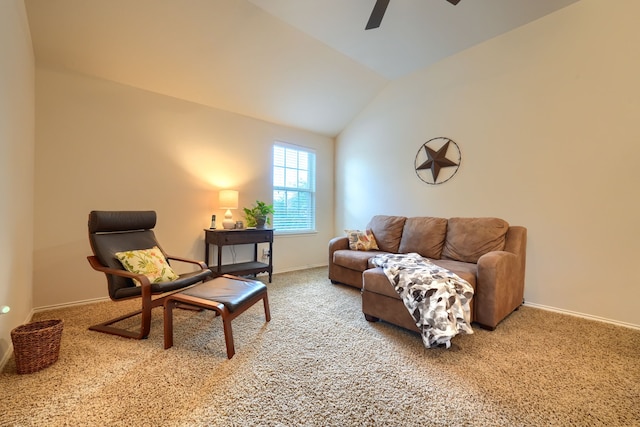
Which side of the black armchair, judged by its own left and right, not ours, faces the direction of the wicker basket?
right

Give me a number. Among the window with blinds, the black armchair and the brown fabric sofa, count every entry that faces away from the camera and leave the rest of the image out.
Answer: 0

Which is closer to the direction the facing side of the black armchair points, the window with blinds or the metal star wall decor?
the metal star wall decor

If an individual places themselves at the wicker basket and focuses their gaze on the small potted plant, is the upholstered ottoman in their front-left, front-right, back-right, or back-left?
front-right

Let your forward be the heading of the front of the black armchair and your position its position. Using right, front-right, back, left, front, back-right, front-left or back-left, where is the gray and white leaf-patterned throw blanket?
front

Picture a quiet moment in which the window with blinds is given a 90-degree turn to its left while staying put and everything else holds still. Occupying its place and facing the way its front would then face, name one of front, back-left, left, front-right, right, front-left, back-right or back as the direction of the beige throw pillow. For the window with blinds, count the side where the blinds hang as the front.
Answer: right

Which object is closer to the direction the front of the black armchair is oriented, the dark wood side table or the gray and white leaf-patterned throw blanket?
the gray and white leaf-patterned throw blanket

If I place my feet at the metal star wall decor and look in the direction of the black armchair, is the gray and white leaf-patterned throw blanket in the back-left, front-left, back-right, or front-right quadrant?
front-left

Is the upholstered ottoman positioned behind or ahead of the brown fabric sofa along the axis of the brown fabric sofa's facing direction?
ahead

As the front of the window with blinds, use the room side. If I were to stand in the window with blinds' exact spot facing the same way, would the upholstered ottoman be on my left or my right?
on my right

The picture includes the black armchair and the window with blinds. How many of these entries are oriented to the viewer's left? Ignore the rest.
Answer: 0

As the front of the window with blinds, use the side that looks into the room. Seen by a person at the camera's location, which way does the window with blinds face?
facing the viewer and to the right of the viewer

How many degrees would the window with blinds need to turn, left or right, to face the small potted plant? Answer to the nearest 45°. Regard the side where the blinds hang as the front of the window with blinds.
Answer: approximately 90° to its right

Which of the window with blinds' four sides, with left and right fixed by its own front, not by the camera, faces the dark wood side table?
right

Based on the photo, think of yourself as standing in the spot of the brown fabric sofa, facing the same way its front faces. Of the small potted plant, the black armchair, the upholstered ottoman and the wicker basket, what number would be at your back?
0

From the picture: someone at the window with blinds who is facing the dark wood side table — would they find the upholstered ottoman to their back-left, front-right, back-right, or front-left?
front-left
